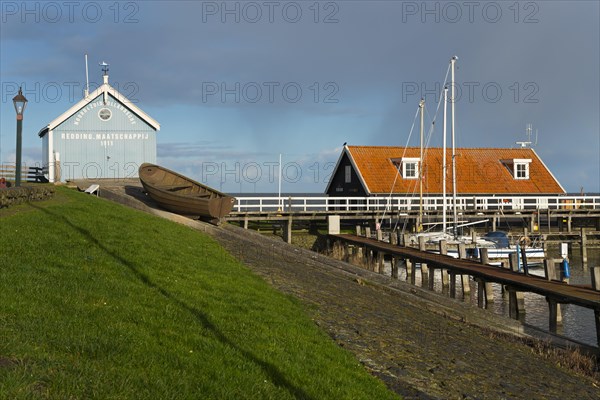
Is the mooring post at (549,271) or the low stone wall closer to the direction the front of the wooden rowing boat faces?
the low stone wall

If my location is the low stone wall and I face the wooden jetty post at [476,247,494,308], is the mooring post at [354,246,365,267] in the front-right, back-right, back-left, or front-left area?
front-left

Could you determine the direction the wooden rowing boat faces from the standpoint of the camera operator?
facing away from the viewer and to the left of the viewer

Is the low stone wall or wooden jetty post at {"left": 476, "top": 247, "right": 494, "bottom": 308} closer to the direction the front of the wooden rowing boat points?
the low stone wall

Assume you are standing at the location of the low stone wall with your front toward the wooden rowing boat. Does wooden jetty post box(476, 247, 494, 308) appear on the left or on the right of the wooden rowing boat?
right

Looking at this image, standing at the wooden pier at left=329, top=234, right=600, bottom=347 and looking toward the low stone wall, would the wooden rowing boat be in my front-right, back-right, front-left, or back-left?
front-right

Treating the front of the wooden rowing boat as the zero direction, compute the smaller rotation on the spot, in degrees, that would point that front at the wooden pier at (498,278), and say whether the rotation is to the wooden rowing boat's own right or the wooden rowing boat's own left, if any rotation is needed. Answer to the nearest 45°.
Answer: approximately 180°

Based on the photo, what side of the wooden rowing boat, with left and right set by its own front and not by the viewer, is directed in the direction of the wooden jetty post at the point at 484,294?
back

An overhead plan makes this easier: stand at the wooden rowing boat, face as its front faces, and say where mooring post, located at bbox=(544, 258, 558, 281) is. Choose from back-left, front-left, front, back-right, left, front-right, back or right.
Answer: back
